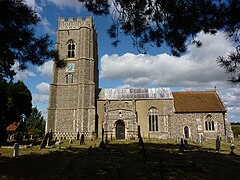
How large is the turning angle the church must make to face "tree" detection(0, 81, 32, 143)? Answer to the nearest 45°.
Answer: approximately 45° to its right

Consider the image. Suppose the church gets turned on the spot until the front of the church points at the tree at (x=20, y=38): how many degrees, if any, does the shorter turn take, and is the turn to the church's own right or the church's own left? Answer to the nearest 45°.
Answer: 0° — it already faces it
